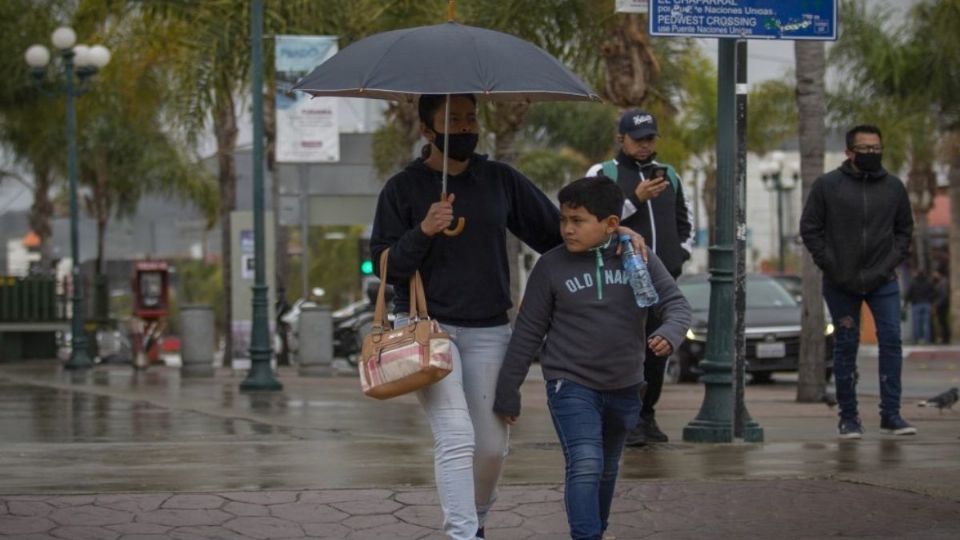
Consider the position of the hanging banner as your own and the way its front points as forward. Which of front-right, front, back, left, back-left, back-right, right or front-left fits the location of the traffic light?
back

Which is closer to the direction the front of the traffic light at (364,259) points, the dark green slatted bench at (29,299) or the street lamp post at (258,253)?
the street lamp post

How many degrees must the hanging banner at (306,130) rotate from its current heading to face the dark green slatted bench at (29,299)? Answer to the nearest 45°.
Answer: approximately 135° to its right

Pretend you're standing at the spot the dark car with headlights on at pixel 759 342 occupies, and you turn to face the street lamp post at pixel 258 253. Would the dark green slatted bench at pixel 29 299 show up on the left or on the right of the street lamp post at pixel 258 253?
right

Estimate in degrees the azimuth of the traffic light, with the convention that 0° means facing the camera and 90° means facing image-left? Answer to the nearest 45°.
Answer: approximately 0°

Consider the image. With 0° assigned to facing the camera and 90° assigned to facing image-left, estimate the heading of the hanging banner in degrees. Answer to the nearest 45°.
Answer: approximately 0°

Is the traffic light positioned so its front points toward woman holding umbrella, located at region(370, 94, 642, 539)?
yes
